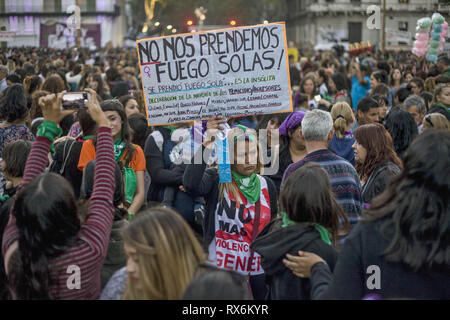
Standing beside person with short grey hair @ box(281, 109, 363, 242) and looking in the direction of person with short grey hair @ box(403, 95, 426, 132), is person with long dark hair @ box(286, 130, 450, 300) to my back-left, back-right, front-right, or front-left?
back-right

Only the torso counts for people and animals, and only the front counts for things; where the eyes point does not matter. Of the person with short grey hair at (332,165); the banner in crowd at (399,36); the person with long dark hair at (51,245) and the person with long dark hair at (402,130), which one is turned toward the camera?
the banner in crowd

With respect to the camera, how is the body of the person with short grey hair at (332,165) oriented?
away from the camera

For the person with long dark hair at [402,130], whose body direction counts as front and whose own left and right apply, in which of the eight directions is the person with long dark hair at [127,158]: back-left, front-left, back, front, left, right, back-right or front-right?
back-left

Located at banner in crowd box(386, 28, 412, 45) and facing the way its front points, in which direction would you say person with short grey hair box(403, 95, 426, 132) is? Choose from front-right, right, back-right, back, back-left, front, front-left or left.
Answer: front

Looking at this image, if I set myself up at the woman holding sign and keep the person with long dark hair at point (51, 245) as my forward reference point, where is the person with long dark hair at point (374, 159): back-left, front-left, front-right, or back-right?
back-left

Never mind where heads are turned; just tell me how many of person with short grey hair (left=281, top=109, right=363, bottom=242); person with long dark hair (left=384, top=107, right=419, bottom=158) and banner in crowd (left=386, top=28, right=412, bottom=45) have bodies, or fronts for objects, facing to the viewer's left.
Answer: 0

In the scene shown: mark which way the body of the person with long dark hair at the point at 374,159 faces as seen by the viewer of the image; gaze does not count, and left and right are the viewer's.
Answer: facing to the left of the viewer

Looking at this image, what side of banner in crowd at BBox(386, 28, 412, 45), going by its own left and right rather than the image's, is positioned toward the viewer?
front

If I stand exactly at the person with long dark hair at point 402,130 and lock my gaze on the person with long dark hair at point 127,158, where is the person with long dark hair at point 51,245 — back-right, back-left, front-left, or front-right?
front-left

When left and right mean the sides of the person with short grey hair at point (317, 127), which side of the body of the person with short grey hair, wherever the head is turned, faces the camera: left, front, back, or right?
back

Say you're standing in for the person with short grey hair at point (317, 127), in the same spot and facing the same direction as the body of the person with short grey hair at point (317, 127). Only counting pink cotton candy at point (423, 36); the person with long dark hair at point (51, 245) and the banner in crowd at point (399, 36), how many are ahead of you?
2

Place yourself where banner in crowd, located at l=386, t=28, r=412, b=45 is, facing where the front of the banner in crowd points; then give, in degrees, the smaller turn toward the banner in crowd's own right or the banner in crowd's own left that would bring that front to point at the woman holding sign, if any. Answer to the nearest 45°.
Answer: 0° — it already faces them

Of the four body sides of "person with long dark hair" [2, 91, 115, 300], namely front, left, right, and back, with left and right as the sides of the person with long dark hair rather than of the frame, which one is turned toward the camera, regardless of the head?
back
